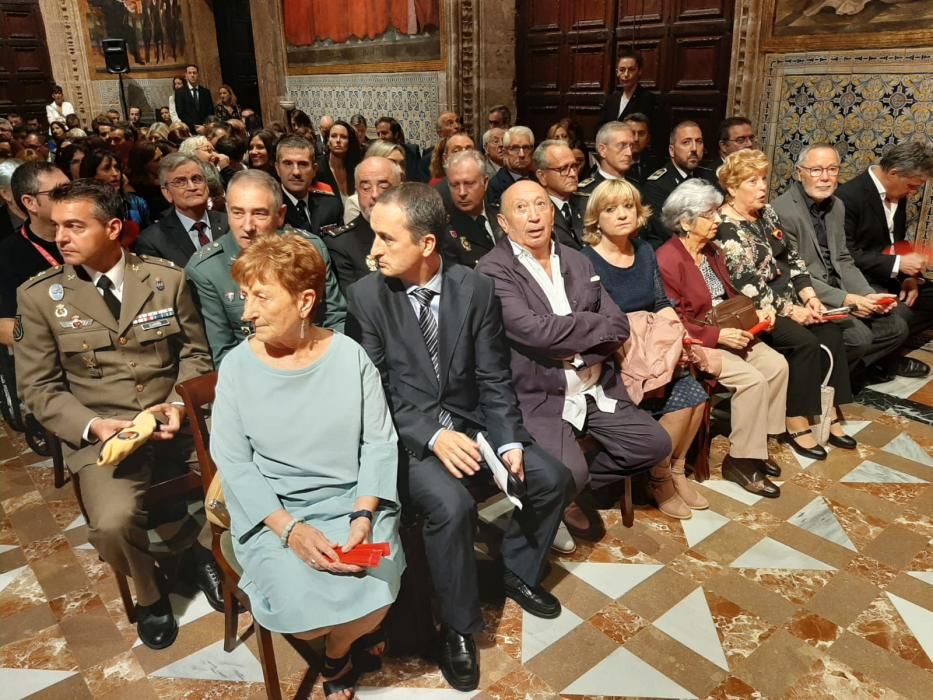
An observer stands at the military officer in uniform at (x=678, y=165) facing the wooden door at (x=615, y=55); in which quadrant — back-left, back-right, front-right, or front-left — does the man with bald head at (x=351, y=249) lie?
back-left

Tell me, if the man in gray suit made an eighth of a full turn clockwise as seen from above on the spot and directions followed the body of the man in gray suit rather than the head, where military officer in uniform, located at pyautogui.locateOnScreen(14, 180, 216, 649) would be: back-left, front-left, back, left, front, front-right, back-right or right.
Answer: front-right

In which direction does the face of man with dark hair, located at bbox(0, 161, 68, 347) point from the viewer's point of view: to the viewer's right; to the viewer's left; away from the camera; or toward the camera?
to the viewer's right

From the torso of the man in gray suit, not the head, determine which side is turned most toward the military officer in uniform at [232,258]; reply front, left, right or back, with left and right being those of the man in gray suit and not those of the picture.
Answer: right

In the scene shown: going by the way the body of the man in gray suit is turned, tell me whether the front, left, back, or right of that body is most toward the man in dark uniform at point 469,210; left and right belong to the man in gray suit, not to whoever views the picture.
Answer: right

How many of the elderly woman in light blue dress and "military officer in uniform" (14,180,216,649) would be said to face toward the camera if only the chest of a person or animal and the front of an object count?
2

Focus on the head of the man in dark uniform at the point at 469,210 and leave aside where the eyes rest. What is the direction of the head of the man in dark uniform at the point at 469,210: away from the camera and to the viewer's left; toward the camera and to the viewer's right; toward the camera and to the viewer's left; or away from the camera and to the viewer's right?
toward the camera and to the viewer's left

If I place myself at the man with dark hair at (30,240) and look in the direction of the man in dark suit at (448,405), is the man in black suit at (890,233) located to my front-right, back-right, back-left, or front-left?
front-left

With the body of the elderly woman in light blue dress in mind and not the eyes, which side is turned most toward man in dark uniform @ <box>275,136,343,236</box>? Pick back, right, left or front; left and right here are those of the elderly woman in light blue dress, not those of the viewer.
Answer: back

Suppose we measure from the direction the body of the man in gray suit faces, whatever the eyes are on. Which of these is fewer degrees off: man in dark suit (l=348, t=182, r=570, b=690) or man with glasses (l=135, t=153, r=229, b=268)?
the man in dark suit

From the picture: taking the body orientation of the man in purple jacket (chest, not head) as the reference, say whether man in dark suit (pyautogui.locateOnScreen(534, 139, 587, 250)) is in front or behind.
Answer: behind

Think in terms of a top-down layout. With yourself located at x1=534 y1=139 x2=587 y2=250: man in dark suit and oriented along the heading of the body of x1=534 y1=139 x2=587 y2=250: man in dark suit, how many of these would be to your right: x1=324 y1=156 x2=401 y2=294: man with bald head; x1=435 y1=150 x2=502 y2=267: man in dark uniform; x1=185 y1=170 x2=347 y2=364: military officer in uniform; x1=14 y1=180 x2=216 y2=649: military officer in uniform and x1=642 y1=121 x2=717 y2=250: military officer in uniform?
4

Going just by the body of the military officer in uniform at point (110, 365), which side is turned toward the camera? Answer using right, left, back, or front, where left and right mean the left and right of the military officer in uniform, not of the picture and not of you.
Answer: front

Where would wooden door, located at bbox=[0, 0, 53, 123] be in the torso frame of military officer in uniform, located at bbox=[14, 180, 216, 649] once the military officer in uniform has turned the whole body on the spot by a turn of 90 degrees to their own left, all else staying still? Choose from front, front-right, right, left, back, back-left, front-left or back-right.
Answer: left

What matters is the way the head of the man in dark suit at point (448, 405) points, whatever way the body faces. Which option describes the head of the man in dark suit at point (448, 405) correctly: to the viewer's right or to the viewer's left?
to the viewer's left

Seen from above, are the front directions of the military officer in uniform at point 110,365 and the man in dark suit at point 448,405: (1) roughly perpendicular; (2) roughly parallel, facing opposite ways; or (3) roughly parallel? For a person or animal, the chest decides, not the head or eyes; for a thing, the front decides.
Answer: roughly parallel

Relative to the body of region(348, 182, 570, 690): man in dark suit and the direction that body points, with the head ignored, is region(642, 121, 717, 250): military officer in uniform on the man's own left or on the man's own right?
on the man's own left
